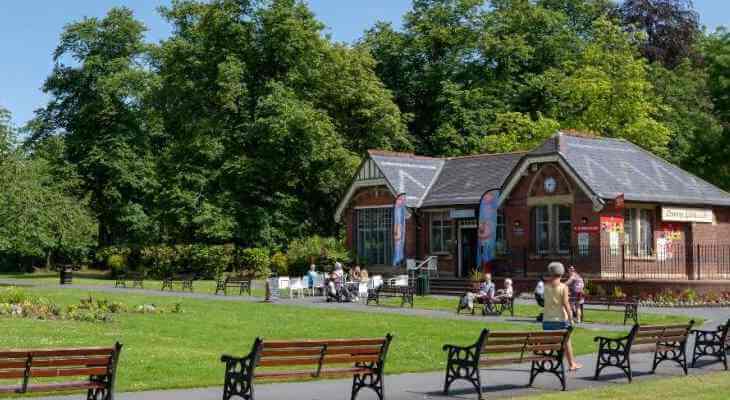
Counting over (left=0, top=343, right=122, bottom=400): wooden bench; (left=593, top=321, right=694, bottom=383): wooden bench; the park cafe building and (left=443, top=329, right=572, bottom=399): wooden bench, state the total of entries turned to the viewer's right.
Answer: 0

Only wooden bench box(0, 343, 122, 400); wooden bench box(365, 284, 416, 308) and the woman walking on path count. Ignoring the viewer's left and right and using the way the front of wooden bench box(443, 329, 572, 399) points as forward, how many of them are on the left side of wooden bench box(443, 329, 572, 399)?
1

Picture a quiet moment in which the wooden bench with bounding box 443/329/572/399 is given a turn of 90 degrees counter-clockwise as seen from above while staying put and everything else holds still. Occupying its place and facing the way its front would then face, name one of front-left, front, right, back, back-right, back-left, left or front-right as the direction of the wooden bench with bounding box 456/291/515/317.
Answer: back-right

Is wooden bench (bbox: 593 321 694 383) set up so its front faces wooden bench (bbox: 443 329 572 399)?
no

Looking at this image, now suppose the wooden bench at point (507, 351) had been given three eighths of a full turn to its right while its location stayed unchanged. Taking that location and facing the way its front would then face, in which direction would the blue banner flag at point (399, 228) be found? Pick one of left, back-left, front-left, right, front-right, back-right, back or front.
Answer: left

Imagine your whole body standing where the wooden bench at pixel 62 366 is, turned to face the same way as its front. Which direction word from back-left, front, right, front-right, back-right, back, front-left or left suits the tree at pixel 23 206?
front-right

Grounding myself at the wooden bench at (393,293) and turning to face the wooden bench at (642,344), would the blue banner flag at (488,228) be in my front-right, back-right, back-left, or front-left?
back-left

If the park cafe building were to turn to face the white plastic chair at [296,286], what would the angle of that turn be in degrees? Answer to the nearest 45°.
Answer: approximately 45° to its right

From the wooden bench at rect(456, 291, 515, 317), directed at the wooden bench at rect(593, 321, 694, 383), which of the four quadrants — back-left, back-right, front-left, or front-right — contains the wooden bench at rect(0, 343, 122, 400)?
front-right

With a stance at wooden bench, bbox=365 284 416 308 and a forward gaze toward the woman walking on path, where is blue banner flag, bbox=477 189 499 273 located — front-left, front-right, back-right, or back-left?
back-left

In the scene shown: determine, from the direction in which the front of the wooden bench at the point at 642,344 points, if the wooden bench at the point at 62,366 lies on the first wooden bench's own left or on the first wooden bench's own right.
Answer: on the first wooden bench's own left

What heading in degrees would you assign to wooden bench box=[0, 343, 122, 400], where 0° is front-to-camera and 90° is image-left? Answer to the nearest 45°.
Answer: approximately 135°

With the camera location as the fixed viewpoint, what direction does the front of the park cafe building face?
facing the viewer and to the left of the viewer

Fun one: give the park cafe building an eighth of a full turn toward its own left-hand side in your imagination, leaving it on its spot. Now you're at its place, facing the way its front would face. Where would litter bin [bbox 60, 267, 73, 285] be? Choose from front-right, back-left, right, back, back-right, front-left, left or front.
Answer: right

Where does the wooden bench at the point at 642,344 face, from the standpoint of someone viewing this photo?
facing away from the viewer and to the left of the viewer
